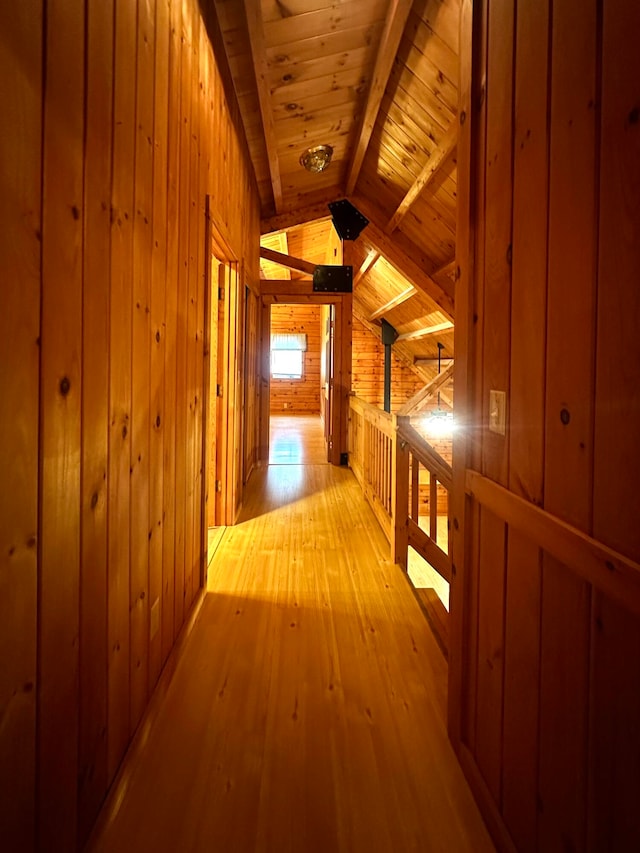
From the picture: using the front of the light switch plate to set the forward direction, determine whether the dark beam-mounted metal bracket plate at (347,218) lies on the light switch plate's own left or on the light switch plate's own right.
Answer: on the light switch plate's own right

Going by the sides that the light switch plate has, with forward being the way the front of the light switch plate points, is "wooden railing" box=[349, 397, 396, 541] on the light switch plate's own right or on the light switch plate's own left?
on the light switch plate's own right

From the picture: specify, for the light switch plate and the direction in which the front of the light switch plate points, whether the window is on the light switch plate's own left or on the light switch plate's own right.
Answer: on the light switch plate's own right

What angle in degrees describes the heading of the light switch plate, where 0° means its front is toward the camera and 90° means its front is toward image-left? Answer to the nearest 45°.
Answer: approximately 45°

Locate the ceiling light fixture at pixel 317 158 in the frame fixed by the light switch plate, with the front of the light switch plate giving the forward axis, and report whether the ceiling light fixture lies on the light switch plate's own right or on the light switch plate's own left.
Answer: on the light switch plate's own right
